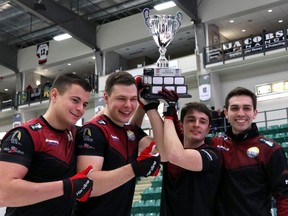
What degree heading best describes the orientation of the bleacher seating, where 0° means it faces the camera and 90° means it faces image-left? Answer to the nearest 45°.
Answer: approximately 45°

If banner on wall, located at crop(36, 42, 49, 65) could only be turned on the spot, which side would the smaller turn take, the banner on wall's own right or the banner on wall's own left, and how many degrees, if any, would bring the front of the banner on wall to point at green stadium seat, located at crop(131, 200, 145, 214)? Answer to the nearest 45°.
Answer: approximately 45° to the banner on wall's own left

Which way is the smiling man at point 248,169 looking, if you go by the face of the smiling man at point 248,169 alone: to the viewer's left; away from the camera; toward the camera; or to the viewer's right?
toward the camera

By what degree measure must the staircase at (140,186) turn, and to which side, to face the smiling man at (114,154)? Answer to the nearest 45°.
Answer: approximately 45° to its left

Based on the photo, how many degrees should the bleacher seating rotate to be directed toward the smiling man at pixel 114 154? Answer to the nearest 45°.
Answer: approximately 45° to its left

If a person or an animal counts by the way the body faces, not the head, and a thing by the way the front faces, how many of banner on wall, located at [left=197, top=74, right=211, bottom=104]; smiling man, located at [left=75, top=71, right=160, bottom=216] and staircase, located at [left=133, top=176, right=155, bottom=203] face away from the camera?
0

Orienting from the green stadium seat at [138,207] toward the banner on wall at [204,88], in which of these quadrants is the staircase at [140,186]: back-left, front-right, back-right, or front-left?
front-left

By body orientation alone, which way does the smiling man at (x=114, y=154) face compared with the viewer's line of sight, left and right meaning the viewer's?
facing the viewer and to the right of the viewer

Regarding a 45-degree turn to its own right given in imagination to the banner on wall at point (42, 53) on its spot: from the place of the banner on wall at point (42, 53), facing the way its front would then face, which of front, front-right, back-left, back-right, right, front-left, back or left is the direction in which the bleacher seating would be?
left

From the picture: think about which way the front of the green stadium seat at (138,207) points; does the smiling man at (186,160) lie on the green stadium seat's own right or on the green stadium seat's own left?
on the green stadium seat's own left

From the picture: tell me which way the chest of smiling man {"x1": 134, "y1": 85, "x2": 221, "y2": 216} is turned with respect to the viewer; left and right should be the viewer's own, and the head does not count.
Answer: facing the viewer and to the left of the viewer

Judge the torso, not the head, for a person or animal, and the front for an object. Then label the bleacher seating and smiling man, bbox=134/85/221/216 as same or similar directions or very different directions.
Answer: same or similar directions

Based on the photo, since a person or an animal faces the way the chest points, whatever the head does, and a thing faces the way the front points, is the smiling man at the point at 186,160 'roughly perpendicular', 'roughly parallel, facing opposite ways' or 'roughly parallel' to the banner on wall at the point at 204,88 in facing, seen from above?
roughly parallel

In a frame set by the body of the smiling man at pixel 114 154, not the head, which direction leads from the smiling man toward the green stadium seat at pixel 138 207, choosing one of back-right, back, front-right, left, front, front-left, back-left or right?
back-left

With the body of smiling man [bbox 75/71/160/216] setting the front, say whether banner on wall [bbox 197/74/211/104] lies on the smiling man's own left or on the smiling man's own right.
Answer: on the smiling man's own left
